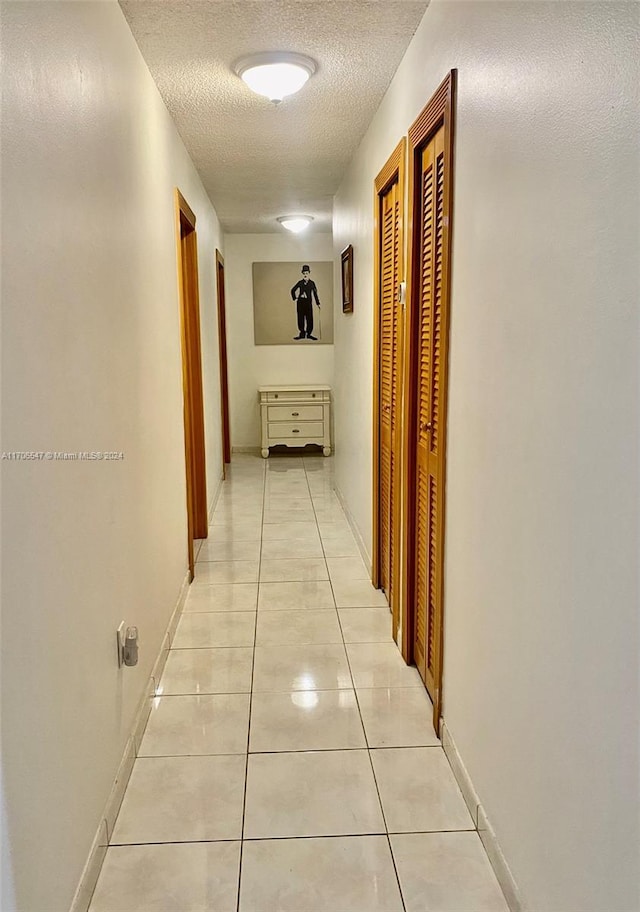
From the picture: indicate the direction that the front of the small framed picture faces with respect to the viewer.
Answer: facing to the left of the viewer

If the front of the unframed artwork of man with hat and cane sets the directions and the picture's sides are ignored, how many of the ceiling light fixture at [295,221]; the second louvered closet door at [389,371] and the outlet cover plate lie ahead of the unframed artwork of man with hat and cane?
3

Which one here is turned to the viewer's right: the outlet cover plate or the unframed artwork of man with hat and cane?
the outlet cover plate

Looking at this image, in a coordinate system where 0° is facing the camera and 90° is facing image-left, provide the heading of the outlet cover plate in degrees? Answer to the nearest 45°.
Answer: approximately 270°

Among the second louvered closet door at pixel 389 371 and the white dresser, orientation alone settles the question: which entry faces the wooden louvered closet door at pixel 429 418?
the white dresser

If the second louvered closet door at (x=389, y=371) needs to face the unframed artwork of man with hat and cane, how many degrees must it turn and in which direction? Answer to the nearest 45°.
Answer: approximately 90° to its right

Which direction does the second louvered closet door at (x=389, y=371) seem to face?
to the viewer's left

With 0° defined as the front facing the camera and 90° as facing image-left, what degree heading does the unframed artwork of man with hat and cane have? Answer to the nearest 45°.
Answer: approximately 0°

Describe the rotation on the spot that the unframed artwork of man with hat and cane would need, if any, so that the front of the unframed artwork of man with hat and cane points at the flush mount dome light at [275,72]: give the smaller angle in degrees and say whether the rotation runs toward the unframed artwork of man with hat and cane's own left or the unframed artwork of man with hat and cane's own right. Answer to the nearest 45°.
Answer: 0° — it already faces it

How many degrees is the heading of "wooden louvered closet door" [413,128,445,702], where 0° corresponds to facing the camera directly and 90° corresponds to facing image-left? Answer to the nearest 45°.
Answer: approximately 90°

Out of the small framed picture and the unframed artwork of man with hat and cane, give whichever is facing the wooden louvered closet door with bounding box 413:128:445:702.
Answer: the unframed artwork of man with hat and cane
